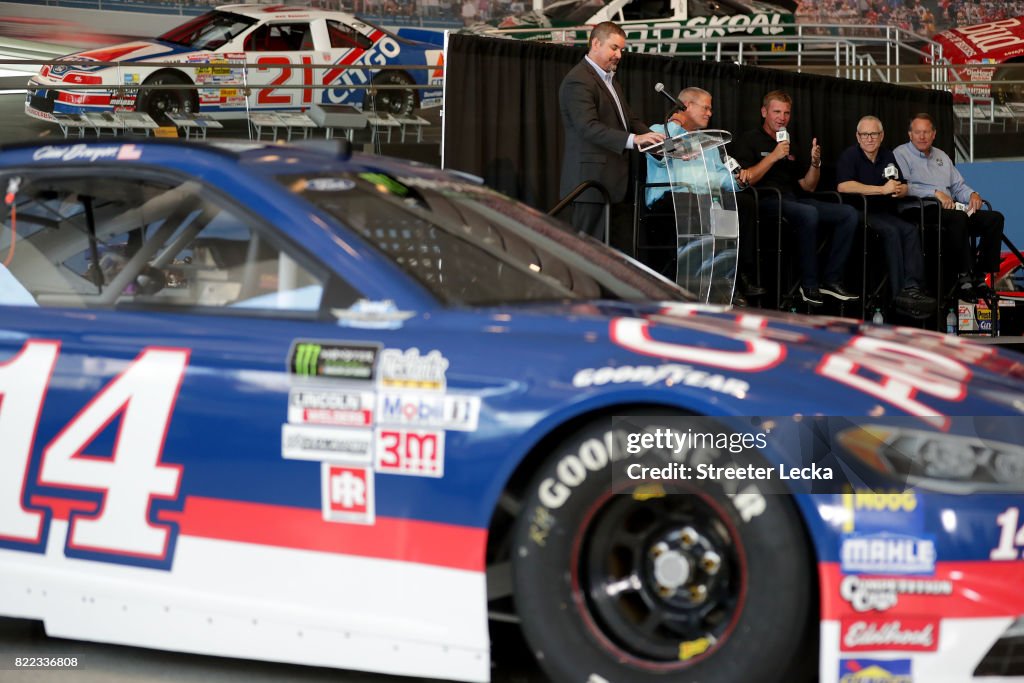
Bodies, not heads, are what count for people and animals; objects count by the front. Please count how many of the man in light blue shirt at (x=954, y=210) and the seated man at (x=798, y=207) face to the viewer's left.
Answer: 0

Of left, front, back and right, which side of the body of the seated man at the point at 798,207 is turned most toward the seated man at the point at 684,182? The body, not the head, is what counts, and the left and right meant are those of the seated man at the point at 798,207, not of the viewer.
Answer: right

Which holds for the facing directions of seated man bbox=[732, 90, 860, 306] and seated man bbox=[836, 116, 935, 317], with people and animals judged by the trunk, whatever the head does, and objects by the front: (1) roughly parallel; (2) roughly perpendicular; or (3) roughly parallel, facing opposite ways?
roughly parallel

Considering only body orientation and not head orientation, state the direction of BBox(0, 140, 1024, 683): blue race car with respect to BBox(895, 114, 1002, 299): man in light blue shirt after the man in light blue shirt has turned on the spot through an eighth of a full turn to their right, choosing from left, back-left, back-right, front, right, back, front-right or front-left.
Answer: front

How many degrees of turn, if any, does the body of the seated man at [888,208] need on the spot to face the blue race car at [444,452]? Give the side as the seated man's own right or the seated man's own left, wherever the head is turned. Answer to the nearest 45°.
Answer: approximately 45° to the seated man's own right

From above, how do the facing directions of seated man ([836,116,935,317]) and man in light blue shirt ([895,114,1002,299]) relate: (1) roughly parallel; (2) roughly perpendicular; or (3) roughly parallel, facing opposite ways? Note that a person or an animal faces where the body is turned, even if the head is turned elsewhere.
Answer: roughly parallel

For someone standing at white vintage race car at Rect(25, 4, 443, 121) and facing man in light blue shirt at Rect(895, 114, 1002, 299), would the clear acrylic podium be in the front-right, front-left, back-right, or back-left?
front-right

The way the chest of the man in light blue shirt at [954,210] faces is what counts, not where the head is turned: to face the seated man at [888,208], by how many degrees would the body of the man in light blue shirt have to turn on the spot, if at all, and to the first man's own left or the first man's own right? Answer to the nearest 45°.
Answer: approximately 90° to the first man's own right

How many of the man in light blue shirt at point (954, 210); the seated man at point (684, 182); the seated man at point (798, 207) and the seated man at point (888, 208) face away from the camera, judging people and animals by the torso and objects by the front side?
0

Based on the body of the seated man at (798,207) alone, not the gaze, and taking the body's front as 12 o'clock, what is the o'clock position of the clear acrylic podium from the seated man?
The clear acrylic podium is roughly at 2 o'clock from the seated man.

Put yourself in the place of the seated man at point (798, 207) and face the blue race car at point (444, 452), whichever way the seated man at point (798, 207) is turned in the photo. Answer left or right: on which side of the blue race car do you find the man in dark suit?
right

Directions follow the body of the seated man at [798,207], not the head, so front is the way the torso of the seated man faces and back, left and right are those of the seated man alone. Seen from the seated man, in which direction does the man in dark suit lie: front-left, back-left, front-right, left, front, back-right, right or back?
right
